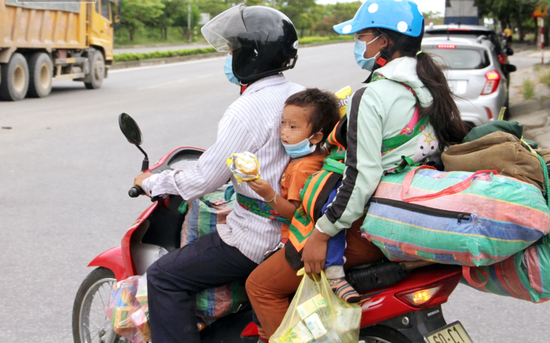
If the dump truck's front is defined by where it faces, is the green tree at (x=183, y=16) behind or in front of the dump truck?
in front

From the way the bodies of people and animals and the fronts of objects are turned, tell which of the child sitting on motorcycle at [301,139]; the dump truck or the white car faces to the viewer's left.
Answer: the child sitting on motorcycle

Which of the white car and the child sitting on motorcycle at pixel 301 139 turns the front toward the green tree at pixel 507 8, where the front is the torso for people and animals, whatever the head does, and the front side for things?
the white car

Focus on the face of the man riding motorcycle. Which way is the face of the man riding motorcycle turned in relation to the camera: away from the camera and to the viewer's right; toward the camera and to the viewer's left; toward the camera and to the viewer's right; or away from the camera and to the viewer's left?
away from the camera and to the viewer's left

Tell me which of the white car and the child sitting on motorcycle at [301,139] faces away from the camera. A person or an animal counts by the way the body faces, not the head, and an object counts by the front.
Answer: the white car

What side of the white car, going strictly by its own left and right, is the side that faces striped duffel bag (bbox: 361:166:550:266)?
back

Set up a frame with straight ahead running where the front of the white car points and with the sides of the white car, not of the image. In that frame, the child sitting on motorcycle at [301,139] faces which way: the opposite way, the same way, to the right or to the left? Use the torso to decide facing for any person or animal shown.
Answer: to the left

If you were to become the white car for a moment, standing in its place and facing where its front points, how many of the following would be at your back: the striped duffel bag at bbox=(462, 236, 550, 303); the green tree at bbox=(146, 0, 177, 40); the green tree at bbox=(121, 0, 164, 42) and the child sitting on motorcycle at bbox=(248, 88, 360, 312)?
2

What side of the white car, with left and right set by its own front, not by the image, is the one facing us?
back

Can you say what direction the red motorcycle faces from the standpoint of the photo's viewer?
facing away from the viewer and to the left of the viewer

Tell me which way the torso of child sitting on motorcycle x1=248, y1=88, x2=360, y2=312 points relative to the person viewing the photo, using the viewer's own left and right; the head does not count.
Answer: facing to the left of the viewer

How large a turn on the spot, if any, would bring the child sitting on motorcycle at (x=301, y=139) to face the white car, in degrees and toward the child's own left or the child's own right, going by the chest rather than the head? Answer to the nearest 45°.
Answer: approximately 90° to the child's own right

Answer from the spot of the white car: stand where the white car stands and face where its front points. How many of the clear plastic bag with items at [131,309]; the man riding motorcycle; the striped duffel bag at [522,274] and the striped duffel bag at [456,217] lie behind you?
4

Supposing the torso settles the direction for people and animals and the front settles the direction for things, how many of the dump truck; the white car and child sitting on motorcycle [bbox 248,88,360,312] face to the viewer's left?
1
